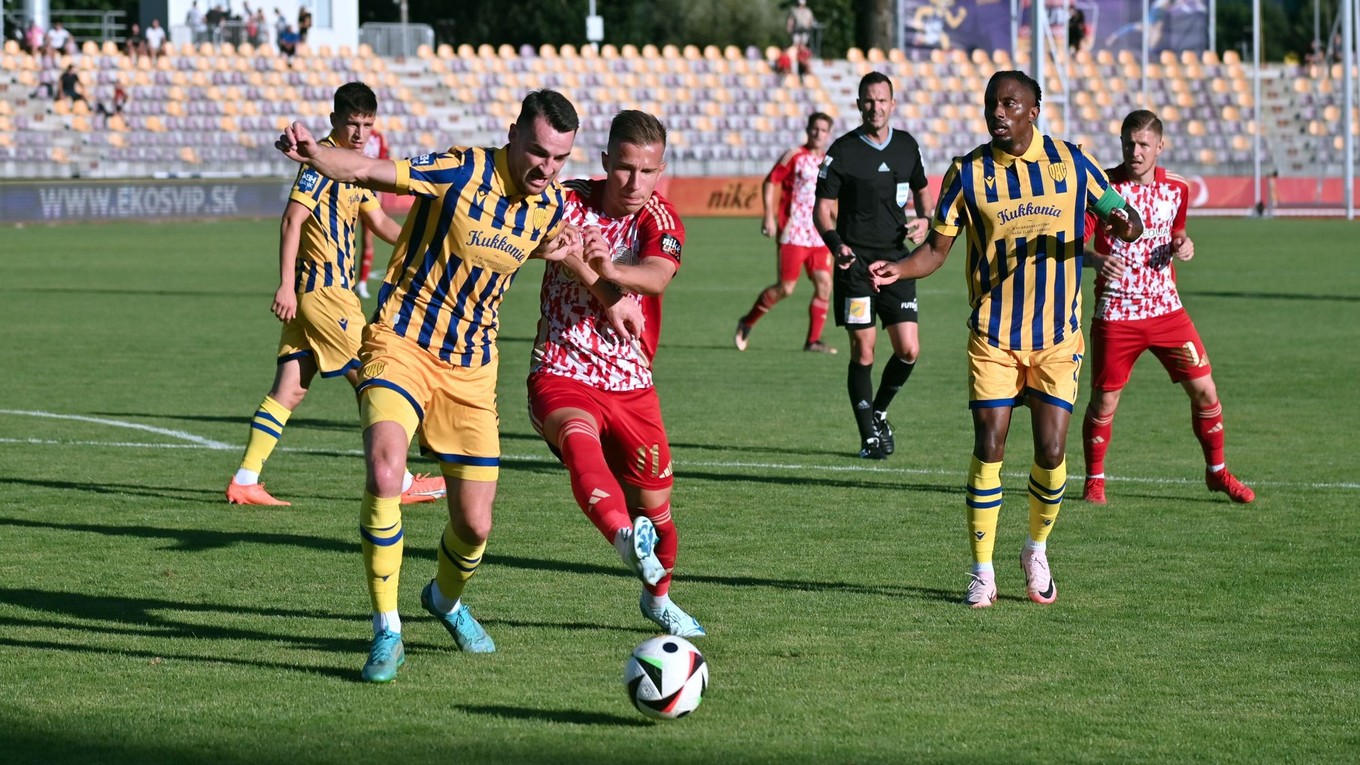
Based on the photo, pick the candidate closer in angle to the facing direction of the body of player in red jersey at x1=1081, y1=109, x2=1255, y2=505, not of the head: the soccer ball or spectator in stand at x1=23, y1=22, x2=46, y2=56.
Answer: the soccer ball

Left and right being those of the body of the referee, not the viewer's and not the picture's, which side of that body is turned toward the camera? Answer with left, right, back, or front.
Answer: front

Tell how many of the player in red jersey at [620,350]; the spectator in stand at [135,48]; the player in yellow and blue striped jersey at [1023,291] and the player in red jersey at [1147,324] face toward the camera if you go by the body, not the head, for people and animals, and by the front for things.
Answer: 4

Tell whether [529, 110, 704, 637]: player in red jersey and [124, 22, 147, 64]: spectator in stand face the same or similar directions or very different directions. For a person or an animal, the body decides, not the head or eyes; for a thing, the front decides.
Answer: same or similar directions

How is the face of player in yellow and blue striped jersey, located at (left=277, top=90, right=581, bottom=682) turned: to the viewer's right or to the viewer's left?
to the viewer's right

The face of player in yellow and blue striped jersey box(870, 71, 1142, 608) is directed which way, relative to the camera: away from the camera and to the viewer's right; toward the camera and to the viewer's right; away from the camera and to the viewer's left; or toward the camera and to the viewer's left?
toward the camera and to the viewer's left

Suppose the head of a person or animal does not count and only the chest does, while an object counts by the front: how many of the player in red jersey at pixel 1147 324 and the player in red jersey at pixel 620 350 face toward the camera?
2

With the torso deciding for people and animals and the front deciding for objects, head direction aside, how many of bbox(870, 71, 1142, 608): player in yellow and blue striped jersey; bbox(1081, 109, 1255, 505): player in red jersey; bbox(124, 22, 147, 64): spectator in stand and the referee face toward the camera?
4

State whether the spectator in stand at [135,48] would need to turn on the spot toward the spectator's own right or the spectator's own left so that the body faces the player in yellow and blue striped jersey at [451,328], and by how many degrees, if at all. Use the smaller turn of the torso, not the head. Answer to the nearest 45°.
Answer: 0° — they already face them

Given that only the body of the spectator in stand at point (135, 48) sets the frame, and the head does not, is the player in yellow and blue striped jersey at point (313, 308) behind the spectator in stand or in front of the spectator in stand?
in front

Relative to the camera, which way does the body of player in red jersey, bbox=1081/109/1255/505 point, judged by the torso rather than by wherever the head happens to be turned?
toward the camera
